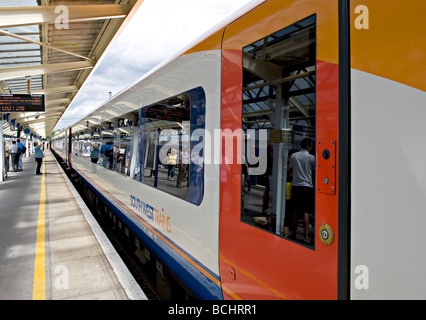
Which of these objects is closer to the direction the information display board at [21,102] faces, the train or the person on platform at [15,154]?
the train

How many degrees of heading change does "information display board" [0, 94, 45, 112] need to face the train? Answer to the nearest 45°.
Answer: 0° — it already faces it

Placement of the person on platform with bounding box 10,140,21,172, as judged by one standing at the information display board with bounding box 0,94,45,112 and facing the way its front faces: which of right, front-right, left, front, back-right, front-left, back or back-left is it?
back

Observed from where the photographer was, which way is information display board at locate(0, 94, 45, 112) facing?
facing the viewer
